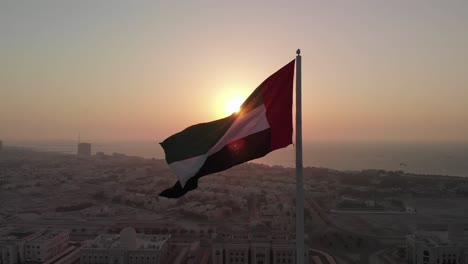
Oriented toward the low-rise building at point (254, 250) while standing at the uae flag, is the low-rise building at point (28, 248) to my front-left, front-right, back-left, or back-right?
front-left

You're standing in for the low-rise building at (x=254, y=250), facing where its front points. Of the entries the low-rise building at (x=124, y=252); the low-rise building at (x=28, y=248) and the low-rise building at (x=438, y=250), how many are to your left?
1

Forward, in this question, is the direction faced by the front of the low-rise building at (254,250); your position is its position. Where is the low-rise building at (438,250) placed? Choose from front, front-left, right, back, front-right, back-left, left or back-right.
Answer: left

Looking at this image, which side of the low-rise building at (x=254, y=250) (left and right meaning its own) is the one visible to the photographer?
front

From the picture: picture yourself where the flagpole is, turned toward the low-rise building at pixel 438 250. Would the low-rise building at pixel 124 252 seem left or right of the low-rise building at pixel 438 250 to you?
left

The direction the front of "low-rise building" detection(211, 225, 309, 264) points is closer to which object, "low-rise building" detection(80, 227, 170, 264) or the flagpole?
the flagpole

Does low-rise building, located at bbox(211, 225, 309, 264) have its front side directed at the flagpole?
yes

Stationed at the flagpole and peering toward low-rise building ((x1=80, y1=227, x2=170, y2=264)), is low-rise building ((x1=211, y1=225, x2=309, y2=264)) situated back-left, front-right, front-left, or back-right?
front-right

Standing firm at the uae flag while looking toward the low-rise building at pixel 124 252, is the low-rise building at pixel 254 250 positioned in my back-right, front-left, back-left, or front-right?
front-right

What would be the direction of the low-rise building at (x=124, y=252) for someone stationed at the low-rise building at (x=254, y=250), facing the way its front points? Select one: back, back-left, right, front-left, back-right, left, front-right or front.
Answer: right

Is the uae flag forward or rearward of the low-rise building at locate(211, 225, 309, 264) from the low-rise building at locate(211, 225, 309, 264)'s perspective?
forward

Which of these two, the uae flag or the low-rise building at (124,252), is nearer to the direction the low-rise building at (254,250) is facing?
the uae flag
